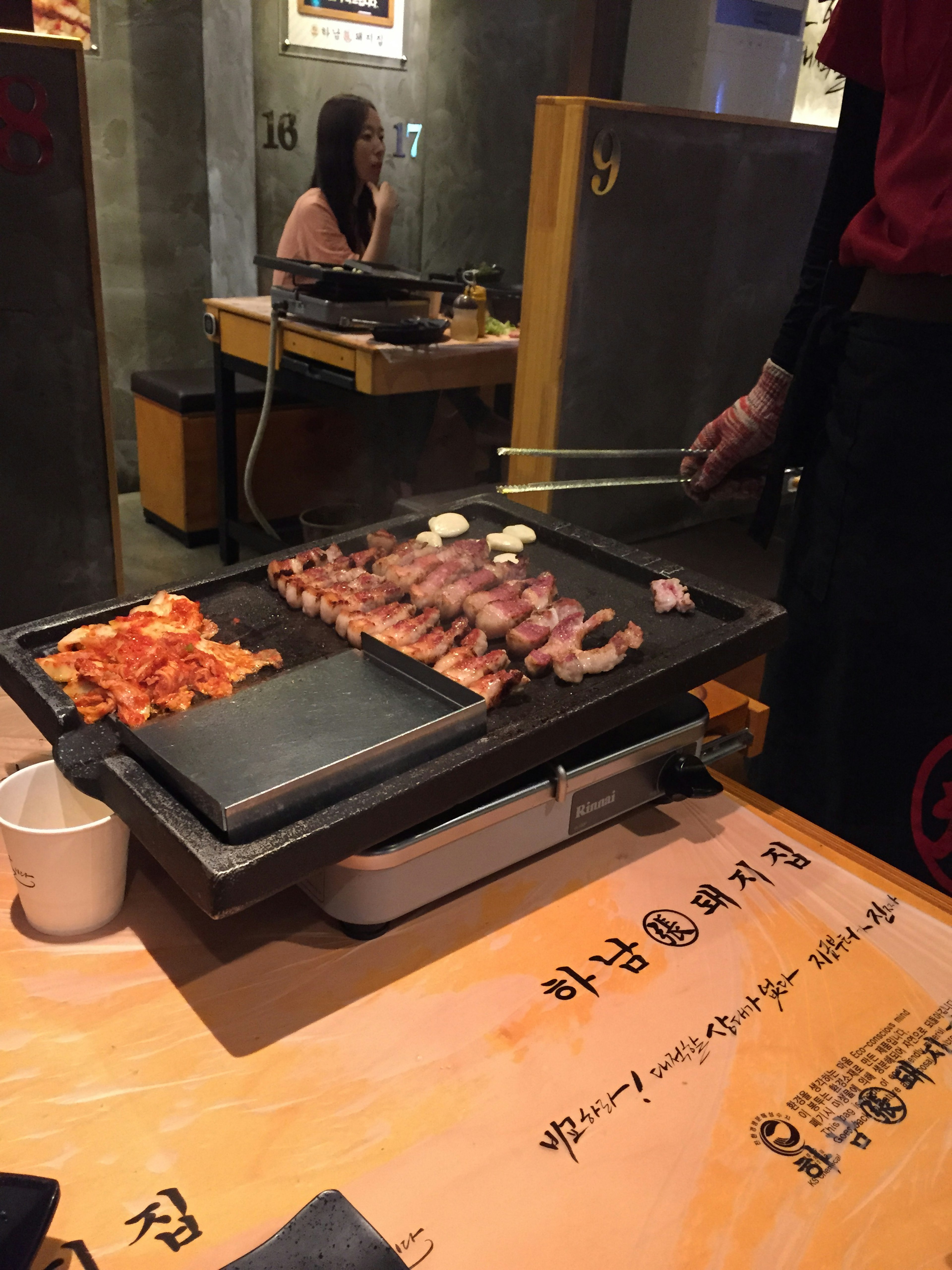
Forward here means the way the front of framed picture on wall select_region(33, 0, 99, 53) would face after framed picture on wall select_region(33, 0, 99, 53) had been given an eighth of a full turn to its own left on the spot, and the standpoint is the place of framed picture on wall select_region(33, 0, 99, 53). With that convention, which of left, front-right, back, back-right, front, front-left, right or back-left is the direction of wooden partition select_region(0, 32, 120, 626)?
front-right

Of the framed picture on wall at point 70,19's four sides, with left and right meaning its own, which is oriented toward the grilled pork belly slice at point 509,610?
front

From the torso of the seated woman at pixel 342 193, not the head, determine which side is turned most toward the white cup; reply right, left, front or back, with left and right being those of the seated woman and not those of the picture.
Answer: right

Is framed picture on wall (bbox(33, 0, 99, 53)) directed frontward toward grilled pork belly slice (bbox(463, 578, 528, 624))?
yes

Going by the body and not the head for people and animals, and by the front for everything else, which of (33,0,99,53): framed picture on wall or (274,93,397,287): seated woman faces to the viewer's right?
the seated woman

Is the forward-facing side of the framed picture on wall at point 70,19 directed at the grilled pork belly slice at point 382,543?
yes

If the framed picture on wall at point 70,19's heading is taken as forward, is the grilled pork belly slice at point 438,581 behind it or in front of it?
in front

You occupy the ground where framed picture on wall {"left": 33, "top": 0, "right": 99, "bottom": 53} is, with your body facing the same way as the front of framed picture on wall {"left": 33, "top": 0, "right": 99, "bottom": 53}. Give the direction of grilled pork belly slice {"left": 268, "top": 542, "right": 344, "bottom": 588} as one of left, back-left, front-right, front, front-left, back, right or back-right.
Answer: front

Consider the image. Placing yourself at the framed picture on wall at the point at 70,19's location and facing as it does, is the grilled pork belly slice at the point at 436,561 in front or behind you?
in front

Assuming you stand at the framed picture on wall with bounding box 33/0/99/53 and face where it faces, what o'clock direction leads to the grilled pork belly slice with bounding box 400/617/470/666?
The grilled pork belly slice is roughly at 12 o'clock from the framed picture on wall.

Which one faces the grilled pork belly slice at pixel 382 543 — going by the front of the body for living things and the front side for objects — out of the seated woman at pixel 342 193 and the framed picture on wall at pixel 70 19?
the framed picture on wall

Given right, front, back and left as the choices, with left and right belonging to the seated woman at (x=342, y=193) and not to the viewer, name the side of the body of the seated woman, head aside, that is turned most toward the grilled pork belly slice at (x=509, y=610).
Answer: right

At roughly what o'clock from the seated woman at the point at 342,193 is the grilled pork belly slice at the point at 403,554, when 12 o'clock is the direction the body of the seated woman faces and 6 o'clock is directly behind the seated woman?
The grilled pork belly slice is roughly at 3 o'clock from the seated woman.

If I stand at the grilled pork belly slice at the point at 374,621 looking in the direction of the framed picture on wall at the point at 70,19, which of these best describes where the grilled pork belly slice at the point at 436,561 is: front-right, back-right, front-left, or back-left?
front-right

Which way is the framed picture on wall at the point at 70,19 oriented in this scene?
toward the camera

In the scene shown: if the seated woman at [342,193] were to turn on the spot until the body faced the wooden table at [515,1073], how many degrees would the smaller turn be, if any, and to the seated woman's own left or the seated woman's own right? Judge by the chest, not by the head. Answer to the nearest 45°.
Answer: approximately 90° to the seated woman's own right

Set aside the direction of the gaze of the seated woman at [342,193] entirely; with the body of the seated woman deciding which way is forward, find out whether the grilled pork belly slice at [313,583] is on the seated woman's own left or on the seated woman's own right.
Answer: on the seated woman's own right
